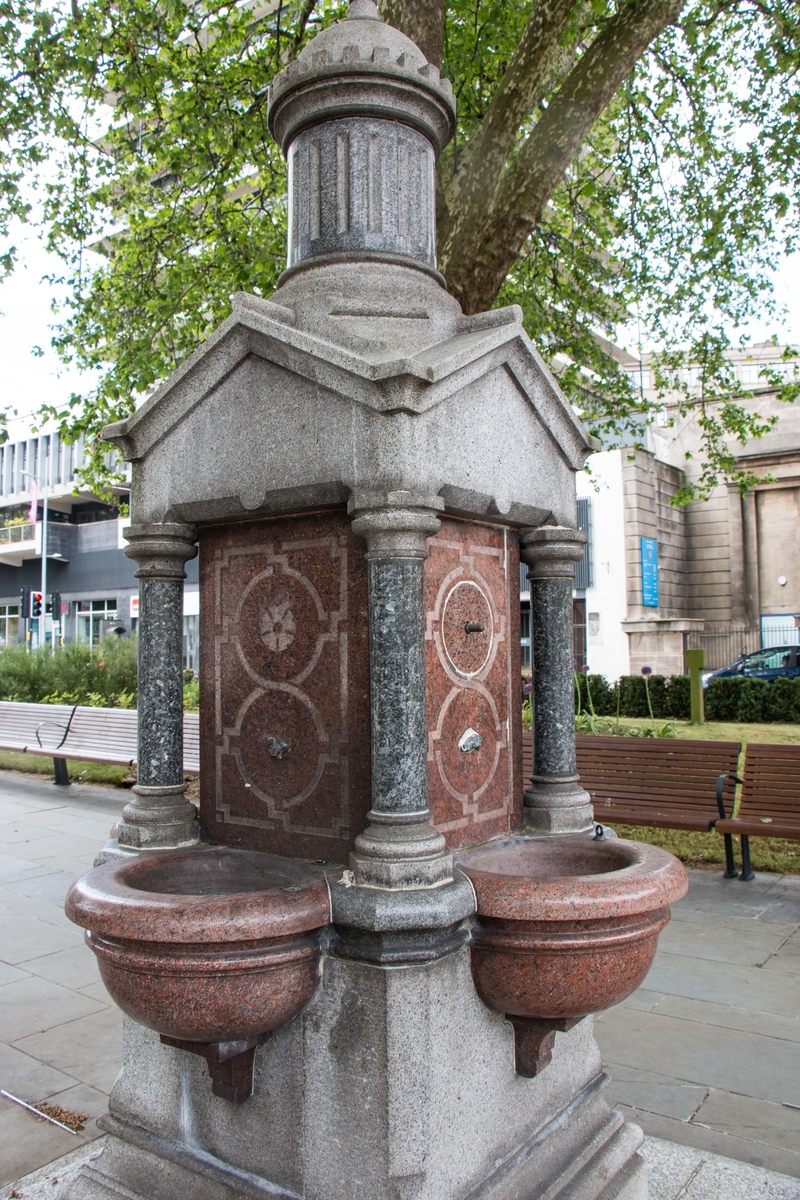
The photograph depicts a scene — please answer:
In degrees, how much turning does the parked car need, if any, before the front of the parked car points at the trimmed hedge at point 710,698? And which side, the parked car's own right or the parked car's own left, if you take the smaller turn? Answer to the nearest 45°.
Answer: approximately 90° to the parked car's own left

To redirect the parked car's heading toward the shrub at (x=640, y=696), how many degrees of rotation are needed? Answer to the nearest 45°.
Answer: approximately 45° to its left

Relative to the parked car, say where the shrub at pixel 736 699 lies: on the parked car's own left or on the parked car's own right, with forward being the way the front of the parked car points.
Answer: on the parked car's own left

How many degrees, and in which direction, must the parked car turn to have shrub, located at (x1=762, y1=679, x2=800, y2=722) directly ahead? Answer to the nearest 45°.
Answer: approximately 90° to its left

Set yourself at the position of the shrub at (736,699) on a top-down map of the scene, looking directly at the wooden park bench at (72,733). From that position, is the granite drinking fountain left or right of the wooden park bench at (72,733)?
left

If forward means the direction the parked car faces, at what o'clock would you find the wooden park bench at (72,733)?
The wooden park bench is roughly at 10 o'clock from the parked car.

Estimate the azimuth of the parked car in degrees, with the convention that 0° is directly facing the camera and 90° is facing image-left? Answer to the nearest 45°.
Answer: approximately 90°

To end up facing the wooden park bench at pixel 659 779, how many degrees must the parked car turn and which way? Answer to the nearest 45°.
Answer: approximately 90° to its left

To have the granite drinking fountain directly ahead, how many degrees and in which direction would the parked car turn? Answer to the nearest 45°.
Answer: approximately 90° to its left
